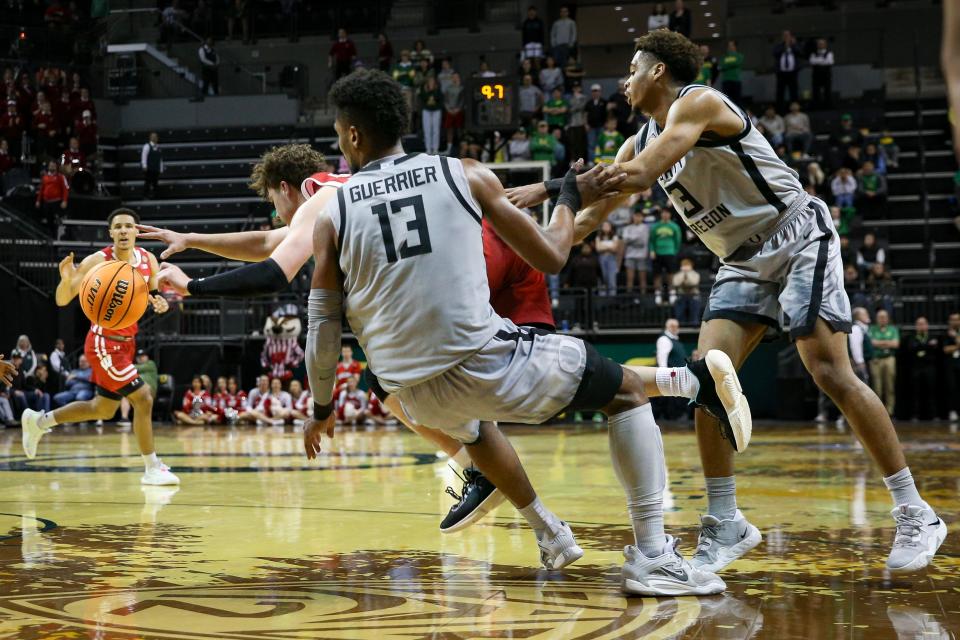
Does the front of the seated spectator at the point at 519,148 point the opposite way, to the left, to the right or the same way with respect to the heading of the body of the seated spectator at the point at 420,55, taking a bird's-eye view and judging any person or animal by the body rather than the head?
the same way

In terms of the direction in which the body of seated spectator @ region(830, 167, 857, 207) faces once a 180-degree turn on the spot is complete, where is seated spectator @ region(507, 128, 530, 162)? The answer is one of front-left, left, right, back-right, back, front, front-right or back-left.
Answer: left

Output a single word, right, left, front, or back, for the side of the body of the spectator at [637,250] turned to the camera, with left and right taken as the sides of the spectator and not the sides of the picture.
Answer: front

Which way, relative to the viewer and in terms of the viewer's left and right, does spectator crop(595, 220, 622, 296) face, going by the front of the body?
facing the viewer

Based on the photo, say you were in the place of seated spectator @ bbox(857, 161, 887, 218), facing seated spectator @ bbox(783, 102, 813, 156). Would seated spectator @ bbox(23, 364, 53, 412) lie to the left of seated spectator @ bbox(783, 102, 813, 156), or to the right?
left

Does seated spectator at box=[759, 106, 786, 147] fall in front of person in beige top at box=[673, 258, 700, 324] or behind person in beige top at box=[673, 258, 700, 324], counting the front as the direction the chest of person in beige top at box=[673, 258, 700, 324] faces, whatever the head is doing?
behind

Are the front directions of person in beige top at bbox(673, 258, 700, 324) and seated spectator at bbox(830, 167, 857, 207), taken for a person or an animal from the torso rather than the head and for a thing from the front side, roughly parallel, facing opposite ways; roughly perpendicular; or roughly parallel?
roughly parallel

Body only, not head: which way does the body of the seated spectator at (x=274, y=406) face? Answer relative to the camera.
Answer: toward the camera

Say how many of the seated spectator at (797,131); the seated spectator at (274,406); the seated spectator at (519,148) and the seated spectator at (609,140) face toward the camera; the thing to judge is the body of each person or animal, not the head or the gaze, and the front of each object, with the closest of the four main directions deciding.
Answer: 4

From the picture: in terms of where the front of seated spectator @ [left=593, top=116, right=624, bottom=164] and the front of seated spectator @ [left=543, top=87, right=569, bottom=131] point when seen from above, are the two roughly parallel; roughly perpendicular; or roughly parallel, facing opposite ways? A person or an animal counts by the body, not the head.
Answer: roughly parallel

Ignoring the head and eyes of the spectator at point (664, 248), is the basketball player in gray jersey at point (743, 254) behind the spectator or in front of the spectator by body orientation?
in front

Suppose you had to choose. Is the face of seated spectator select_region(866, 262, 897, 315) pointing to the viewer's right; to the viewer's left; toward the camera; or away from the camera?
toward the camera

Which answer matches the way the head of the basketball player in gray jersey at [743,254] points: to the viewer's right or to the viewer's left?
to the viewer's left

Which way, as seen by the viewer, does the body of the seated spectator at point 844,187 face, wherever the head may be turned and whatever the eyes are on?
toward the camera

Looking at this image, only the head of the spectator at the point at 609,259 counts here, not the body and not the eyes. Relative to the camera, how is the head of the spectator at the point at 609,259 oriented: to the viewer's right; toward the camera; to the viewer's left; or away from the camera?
toward the camera

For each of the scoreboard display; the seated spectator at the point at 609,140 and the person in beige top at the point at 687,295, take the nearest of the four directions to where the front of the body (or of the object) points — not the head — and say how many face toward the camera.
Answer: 3

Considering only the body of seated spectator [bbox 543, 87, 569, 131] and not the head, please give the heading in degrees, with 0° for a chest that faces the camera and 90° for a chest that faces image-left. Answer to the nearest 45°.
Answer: approximately 0°
